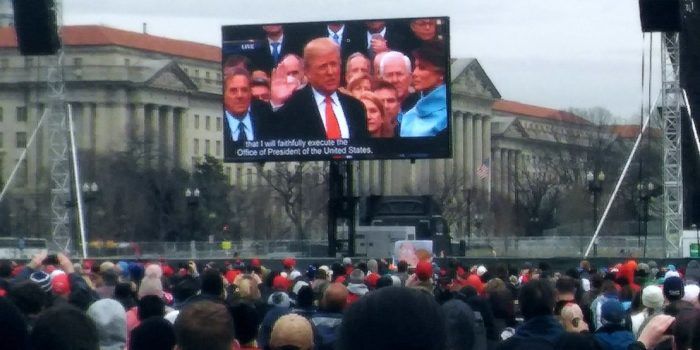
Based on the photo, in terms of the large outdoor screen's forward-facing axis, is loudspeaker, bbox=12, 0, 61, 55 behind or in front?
in front

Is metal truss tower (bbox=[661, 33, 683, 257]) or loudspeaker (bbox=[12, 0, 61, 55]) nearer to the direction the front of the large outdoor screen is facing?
the loudspeaker

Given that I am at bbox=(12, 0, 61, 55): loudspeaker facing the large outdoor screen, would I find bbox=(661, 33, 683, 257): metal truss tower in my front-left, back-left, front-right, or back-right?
front-right

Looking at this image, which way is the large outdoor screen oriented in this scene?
toward the camera

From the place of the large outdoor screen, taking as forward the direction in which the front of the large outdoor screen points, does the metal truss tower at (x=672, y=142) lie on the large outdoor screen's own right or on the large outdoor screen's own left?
on the large outdoor screen's own left

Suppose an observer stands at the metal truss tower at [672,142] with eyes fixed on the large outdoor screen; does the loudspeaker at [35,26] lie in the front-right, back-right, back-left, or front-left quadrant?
front-left
